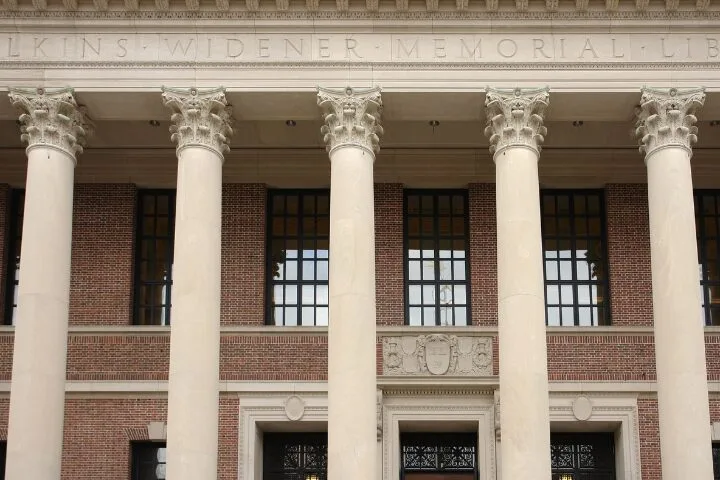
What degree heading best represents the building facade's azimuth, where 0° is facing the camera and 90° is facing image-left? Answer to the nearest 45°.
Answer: approximately 0°
